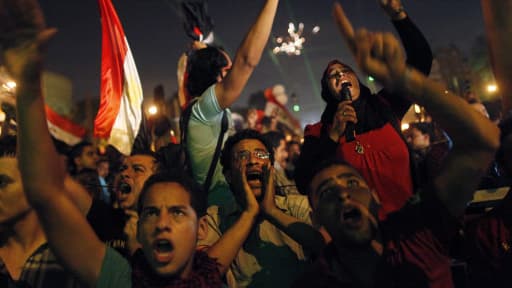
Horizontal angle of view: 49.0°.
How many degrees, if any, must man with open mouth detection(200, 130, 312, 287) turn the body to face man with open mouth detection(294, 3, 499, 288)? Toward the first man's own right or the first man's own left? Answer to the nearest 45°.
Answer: approximately 45° to the first man's own left

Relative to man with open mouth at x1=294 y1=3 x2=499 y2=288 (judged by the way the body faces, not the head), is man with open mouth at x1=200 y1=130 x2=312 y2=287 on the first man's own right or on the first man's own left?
on the first man's own right

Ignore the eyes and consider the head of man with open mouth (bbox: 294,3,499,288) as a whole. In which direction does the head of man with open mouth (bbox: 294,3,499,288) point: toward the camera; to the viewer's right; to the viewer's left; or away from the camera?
toward the camera

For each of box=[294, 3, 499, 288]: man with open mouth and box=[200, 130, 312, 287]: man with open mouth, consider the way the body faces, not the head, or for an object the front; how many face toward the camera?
2

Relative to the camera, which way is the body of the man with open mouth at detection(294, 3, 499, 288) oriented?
toward the camera

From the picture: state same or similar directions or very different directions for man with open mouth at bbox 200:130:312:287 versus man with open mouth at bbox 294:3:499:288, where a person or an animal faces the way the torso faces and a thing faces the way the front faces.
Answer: same or similar directions
